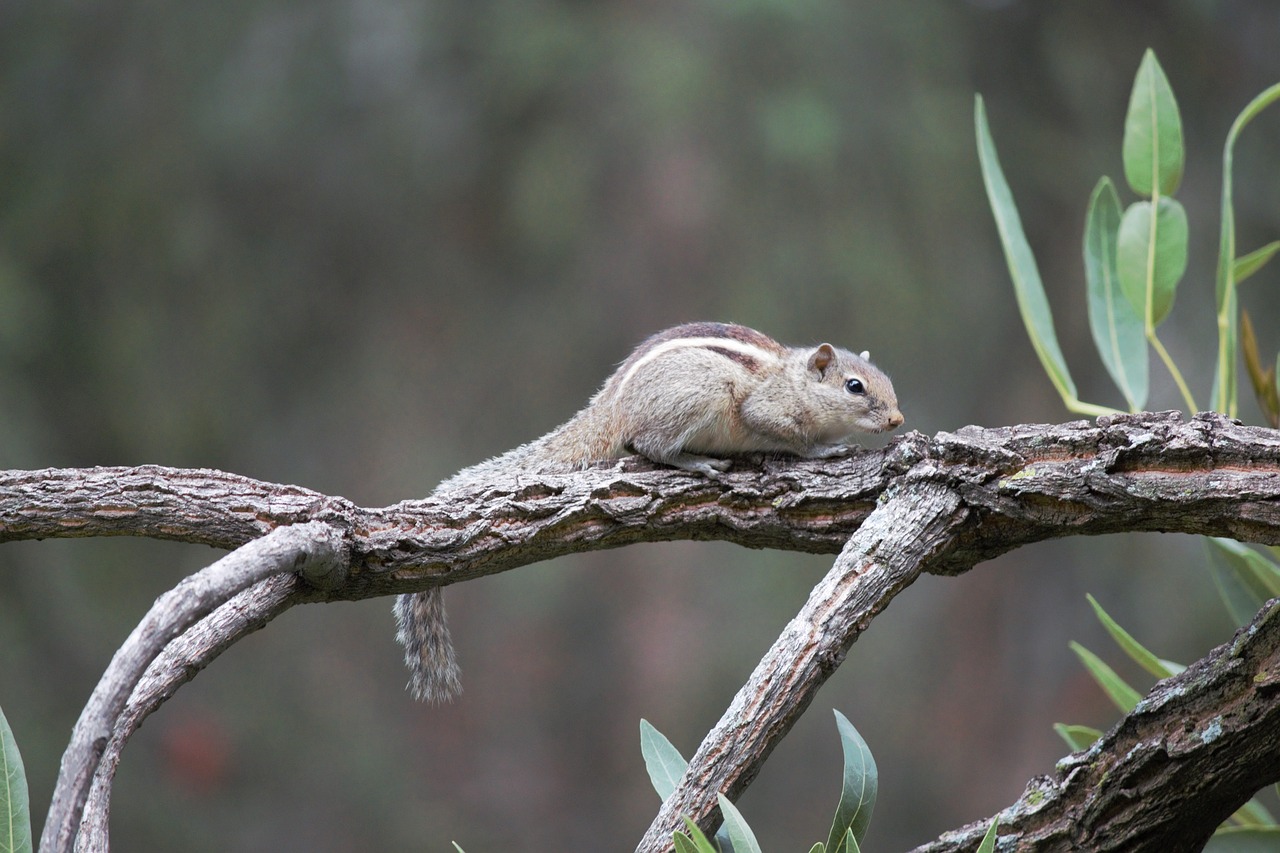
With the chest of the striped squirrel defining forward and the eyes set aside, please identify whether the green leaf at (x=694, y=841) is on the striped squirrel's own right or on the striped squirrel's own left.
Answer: on the striped squirrel's own right

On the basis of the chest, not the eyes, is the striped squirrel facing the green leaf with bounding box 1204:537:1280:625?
yes

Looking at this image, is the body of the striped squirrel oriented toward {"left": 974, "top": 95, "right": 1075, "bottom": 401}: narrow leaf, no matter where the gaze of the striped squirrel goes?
yes

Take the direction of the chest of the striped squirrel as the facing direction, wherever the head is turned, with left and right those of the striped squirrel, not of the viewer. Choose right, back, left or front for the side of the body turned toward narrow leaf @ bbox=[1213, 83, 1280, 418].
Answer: front

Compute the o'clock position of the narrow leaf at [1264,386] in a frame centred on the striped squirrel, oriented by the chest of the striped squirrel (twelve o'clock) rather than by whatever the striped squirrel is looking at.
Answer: The narrow leaf is roughly at 12 o'clock from the striped squirrel.

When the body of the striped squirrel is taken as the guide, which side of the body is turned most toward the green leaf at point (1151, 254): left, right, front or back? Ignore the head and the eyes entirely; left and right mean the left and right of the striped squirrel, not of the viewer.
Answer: front

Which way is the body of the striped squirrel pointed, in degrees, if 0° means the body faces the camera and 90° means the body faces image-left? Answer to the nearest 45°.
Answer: approximately 270°

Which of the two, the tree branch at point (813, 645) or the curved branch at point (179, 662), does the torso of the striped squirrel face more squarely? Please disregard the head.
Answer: the tree branch

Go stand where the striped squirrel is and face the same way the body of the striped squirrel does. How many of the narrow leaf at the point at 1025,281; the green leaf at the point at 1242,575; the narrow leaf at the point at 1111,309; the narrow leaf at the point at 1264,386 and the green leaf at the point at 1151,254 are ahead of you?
5
